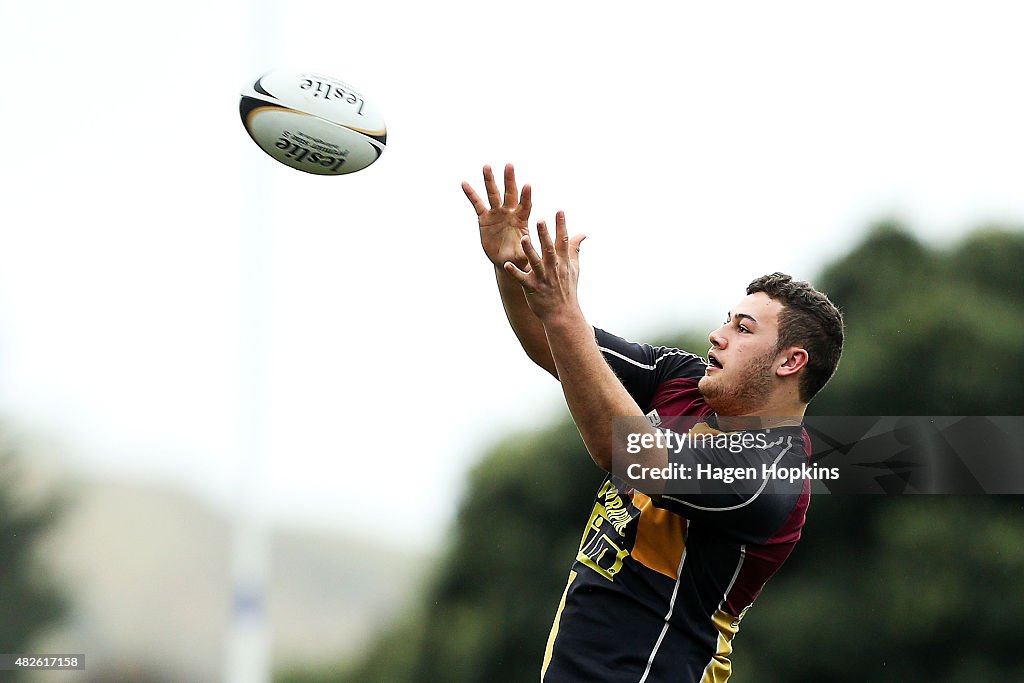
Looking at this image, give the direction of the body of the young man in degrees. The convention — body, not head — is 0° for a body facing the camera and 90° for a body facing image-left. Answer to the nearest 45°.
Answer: approximately 90°

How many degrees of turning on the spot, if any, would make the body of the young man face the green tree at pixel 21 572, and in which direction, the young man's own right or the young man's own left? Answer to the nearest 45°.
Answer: approximately 45° to the young man's own right

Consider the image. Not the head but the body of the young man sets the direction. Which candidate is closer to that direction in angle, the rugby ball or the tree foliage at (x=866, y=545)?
the rugby ball

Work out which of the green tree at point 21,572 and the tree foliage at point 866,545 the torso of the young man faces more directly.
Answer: the green tree

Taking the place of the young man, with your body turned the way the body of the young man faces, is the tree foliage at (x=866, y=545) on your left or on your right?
on your right

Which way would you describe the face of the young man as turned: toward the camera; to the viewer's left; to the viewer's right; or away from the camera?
to the viewer's left
